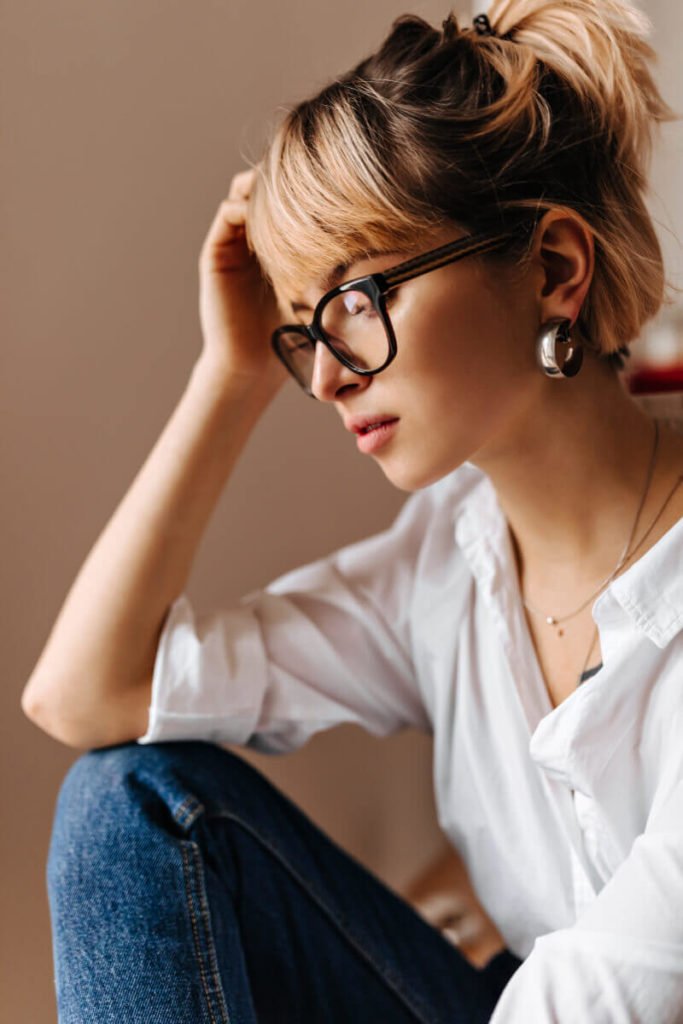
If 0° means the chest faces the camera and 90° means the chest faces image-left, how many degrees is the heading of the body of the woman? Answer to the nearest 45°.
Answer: approximately 45°

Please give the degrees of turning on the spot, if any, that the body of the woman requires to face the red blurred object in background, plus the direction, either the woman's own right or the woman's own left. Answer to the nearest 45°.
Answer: approximately 180°
